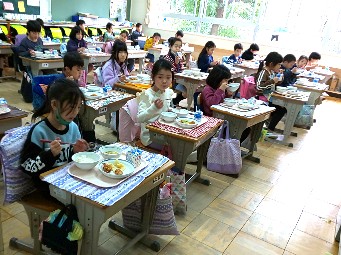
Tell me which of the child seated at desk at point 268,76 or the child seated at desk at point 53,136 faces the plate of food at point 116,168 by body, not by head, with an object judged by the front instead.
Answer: the child seated at desk at point 53,136

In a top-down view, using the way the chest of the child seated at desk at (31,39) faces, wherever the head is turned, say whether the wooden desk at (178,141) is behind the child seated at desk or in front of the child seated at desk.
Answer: in front

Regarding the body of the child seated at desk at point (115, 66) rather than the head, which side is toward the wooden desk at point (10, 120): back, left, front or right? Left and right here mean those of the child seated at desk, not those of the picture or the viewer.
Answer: right

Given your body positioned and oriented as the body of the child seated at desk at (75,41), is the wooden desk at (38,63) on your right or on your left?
on your right

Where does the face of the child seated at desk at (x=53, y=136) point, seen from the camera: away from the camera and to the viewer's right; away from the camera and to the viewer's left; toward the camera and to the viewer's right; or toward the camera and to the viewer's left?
toward the camera and to the viewer's right

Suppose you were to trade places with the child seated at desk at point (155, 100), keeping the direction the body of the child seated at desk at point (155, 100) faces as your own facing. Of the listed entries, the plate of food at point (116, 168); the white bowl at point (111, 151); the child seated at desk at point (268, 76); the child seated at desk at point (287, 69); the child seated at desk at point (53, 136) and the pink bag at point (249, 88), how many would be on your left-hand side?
3

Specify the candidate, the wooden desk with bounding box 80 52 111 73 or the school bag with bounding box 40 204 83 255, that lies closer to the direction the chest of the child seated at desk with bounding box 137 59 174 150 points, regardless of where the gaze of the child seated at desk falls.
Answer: the school bag

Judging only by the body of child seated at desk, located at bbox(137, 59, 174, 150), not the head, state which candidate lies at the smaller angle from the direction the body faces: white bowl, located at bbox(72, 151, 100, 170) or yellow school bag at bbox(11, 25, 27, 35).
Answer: the white bowl
